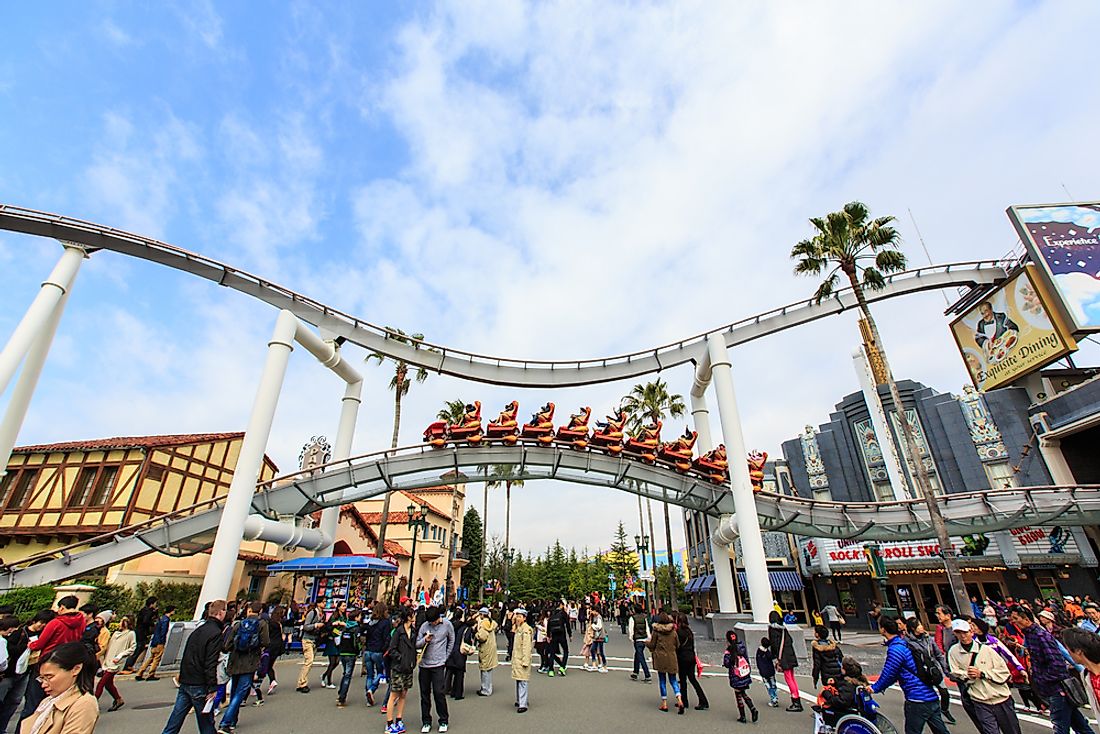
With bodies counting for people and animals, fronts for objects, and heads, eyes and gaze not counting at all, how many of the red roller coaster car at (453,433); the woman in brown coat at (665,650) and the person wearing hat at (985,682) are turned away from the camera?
1

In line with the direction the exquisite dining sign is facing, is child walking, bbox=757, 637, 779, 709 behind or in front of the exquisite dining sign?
in front

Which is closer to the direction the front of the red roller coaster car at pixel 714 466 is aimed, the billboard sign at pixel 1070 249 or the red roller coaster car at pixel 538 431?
the red roller coaster car

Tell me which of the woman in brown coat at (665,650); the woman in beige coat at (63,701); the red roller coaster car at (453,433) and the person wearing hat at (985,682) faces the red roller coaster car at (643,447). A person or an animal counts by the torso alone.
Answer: the woman in brown coat at (665,650)

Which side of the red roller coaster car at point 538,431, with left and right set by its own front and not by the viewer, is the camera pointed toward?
left

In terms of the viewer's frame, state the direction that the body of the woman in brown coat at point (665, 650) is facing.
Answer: away from the camera

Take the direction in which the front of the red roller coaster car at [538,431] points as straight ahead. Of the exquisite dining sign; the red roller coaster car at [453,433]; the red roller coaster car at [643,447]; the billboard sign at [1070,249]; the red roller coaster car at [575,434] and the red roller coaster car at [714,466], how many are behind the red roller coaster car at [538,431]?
5

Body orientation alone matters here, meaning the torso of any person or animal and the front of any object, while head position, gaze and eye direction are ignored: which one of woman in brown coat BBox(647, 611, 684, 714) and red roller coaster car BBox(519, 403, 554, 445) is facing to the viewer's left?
the red roller coaster car

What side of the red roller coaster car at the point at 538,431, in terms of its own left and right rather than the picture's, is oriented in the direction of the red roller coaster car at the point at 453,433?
front

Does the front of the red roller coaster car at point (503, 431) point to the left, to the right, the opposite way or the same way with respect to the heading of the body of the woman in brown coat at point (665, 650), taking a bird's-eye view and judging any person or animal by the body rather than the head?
to the left

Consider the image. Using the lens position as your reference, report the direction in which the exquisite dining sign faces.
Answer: facing the viewer and to the left of the viewer

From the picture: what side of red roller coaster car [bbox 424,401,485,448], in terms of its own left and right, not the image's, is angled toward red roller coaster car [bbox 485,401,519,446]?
back

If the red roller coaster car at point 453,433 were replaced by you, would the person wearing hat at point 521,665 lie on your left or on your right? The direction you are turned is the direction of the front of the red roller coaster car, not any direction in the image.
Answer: on your left

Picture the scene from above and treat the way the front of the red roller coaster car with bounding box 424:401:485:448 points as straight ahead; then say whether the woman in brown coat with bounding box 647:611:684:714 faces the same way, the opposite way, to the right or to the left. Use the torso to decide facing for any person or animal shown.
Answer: to the right

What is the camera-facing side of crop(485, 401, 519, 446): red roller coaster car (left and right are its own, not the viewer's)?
left
